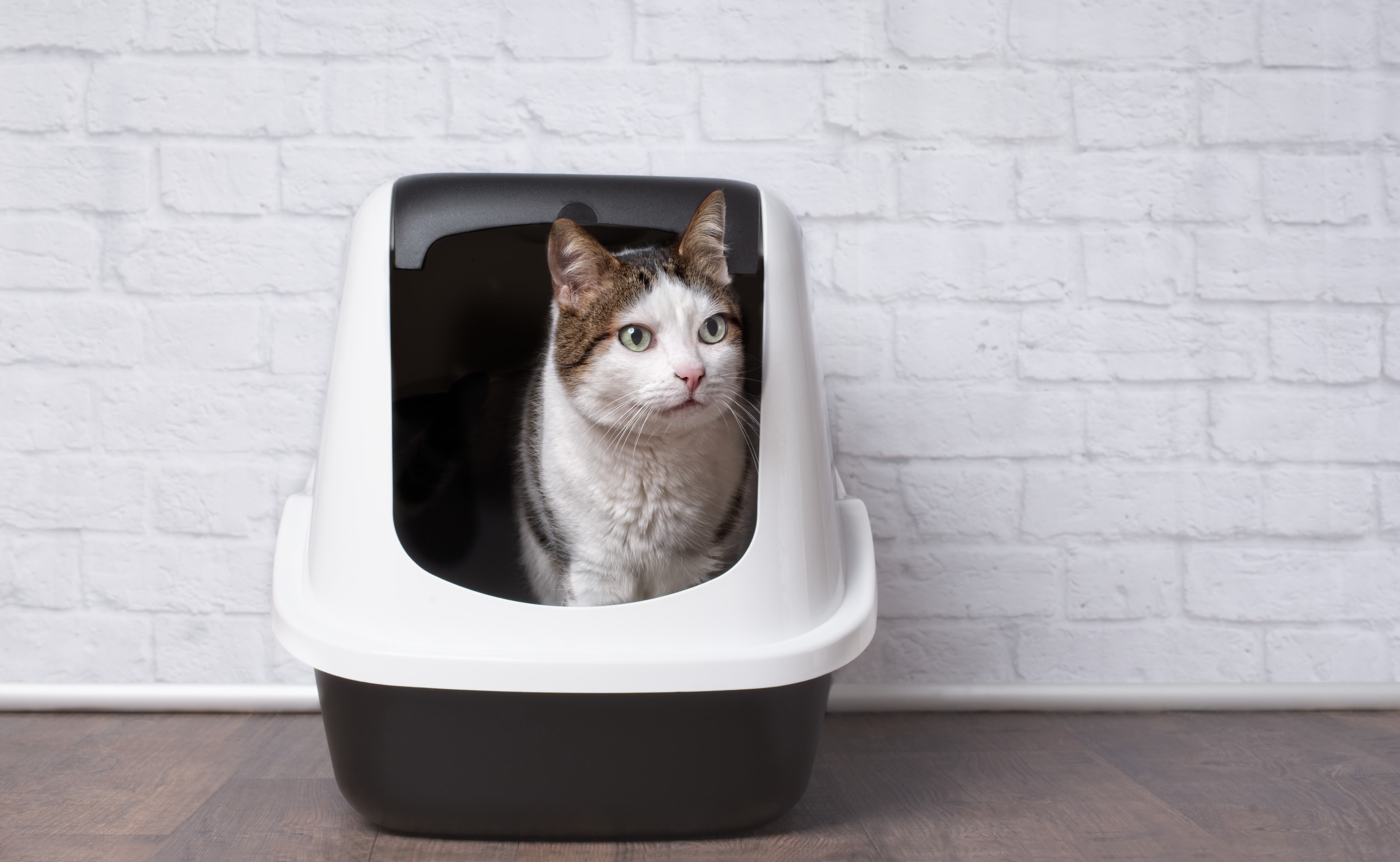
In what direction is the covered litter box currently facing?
toward the camera

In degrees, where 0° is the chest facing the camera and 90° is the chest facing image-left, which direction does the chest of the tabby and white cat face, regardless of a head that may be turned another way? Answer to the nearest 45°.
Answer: approximately 0°
